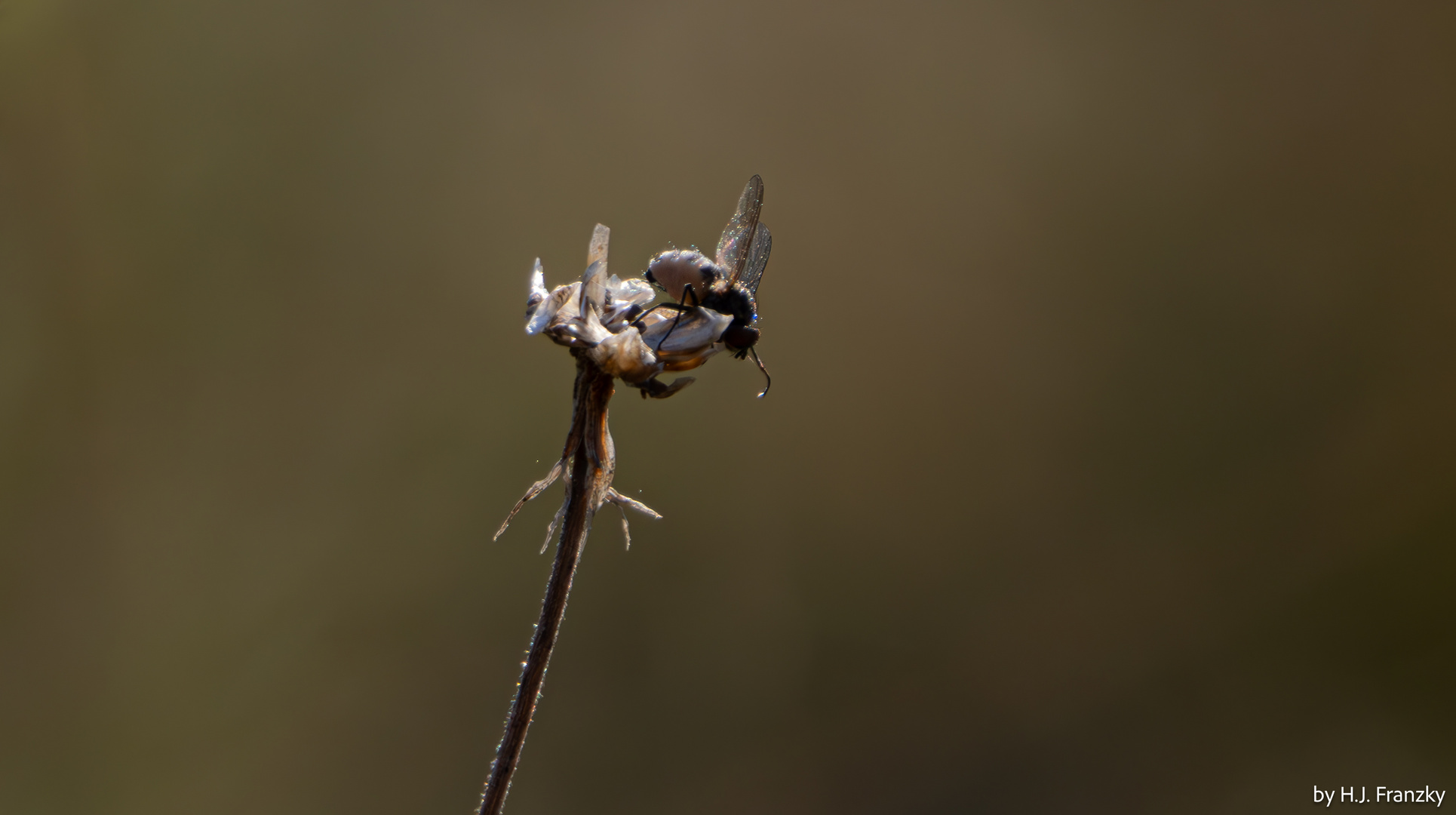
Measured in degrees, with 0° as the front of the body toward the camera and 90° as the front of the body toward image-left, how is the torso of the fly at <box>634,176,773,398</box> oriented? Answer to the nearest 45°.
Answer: approximately 270°
